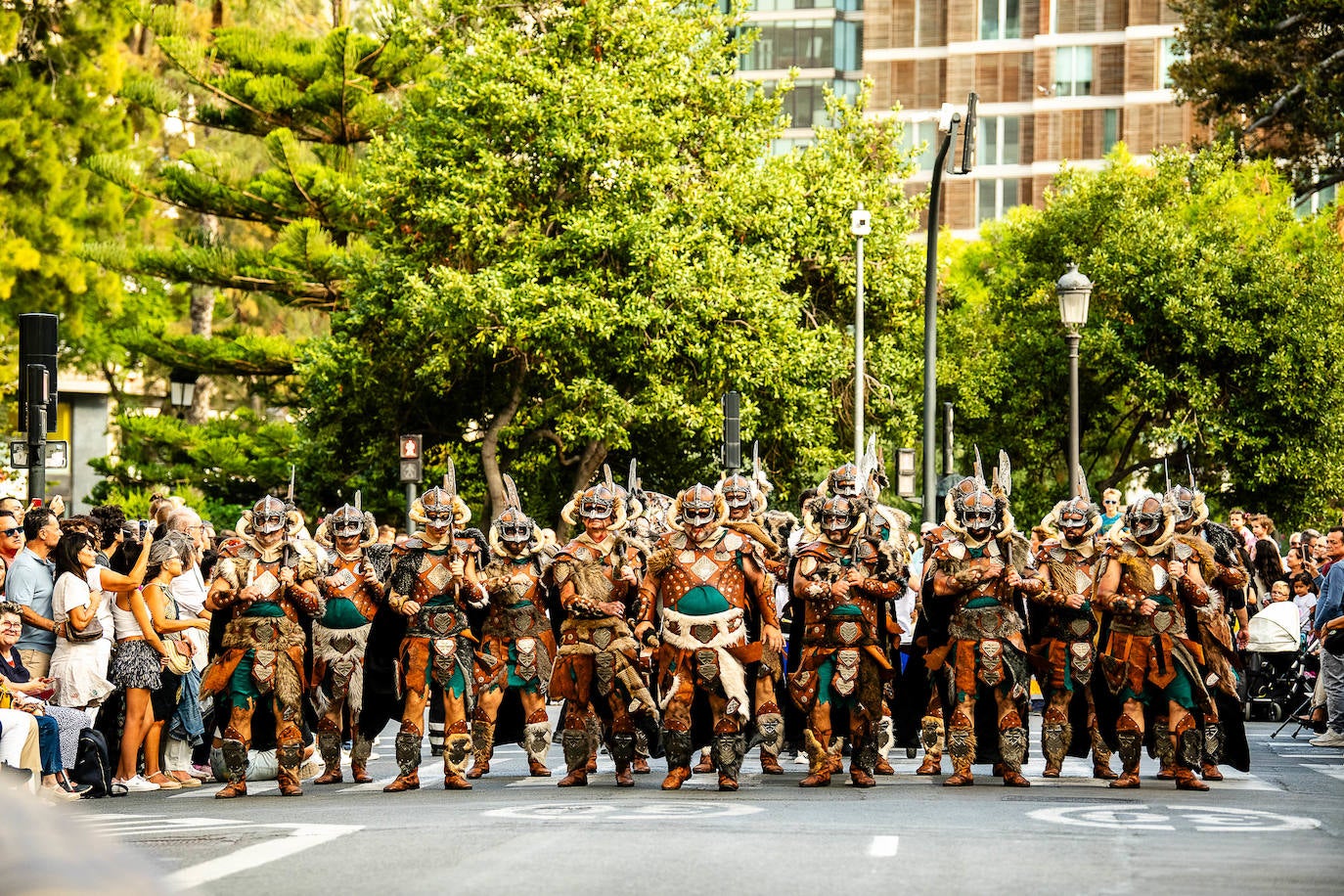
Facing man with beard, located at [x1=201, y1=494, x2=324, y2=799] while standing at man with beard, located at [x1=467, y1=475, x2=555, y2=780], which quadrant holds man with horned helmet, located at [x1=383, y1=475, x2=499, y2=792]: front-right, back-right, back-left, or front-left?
front-left

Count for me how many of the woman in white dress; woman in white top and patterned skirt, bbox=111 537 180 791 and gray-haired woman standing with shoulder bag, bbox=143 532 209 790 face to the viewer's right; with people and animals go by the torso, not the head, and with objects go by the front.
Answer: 3

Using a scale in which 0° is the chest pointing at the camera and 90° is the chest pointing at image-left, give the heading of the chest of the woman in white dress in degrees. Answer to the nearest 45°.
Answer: approximately 270°

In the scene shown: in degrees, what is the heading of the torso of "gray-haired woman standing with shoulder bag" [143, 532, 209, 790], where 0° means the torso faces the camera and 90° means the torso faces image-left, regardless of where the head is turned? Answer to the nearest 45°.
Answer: approximately 270°

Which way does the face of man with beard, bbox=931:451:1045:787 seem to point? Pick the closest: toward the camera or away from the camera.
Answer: toward the camera

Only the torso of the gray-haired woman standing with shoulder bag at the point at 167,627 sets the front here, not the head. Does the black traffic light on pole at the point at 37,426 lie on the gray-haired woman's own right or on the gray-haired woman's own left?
on the gray-haired woman's own left

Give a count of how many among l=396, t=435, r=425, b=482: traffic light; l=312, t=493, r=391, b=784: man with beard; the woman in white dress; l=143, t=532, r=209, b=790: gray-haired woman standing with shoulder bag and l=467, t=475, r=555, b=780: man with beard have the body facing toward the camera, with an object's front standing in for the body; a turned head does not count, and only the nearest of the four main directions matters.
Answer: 3

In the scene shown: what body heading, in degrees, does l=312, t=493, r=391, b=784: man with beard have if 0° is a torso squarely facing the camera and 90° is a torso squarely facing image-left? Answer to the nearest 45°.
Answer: approximately 0°

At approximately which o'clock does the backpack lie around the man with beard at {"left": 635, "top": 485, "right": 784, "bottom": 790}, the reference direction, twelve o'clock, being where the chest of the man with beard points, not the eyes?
The backpack is roughly at 3 o'clock from the man with beard.

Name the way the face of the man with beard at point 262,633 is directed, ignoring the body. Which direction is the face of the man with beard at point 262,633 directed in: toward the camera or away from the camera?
toward the camera

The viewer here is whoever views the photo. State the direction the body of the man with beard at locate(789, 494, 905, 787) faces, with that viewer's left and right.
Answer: facing the viewer

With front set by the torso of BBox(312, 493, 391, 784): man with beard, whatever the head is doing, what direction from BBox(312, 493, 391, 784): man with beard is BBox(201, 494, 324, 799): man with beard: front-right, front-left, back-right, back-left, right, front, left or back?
front-right

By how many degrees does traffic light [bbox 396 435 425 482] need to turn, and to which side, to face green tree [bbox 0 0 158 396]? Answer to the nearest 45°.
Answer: approximately 135° to its right

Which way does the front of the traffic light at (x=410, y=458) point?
toward the camera

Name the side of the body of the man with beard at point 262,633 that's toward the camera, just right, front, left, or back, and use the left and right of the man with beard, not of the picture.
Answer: front

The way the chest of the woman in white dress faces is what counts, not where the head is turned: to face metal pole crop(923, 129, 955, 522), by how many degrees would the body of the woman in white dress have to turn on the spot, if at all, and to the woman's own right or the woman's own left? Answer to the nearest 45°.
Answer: approximately 45° to the woman's own left
